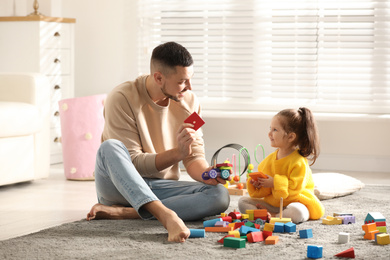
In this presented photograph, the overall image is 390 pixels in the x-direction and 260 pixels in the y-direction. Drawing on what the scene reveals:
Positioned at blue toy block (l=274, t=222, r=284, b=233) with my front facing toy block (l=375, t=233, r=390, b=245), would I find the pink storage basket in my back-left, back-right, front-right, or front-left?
back-left

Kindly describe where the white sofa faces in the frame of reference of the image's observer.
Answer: facing the viewer and to the right of the viewer

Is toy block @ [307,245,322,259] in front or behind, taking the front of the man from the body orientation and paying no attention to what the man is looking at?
in front

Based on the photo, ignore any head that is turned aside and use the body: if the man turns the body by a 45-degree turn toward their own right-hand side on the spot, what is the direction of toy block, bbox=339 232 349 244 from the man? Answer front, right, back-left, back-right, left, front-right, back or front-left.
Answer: front-left

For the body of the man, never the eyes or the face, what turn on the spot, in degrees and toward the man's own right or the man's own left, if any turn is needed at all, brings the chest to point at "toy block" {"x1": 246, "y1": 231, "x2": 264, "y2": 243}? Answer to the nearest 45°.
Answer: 0° — they already face it

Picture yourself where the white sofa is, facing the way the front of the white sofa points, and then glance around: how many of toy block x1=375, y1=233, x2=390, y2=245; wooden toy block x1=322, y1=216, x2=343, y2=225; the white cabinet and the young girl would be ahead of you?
3

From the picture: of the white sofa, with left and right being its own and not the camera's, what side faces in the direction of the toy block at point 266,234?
front

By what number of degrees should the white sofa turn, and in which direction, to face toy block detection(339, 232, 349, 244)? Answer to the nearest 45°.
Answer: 0° — it already faces it

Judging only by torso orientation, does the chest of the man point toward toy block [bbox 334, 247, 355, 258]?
yes

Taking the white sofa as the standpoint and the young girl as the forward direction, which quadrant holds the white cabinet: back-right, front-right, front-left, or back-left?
back-left

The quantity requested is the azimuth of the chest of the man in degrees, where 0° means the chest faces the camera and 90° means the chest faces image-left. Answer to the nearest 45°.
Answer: approximately 315°

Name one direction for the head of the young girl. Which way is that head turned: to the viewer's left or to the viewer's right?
to the viewer's left

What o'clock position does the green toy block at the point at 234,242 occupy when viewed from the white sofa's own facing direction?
The green toy block is roughly at 1 o'clock from the white sofa.

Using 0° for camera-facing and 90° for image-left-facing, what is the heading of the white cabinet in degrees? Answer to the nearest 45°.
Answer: approximately 315°

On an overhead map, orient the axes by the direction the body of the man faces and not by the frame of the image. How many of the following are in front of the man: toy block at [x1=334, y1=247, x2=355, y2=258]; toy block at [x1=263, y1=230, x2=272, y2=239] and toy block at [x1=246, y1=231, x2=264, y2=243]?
3

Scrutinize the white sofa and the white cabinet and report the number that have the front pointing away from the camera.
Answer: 0

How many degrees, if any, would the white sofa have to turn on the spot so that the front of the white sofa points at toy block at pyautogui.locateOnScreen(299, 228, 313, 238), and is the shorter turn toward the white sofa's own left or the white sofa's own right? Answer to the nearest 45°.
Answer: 0° — it already faces it
